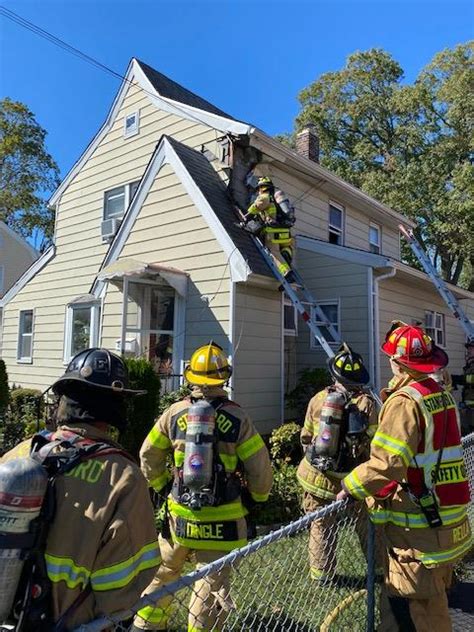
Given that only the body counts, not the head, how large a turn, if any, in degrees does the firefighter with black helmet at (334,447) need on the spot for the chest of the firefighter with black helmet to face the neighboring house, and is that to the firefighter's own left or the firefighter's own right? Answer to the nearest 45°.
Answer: approximately 45° to the firefighter's own left

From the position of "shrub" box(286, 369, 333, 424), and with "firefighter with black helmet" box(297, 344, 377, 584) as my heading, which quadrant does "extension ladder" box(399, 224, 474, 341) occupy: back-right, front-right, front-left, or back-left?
back-left

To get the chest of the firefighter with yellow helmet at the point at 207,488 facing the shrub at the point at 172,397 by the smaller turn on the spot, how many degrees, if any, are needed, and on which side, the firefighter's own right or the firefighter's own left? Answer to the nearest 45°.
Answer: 0° — they already face it

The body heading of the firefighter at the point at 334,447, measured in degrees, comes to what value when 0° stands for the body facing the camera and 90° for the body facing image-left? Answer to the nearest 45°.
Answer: approximately 180°

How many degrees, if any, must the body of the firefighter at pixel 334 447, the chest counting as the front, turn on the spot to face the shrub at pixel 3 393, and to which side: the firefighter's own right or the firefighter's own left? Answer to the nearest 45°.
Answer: approximately 45° to the firefighter's own left

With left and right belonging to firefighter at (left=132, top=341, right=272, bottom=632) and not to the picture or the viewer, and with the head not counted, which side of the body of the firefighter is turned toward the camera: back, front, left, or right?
back
